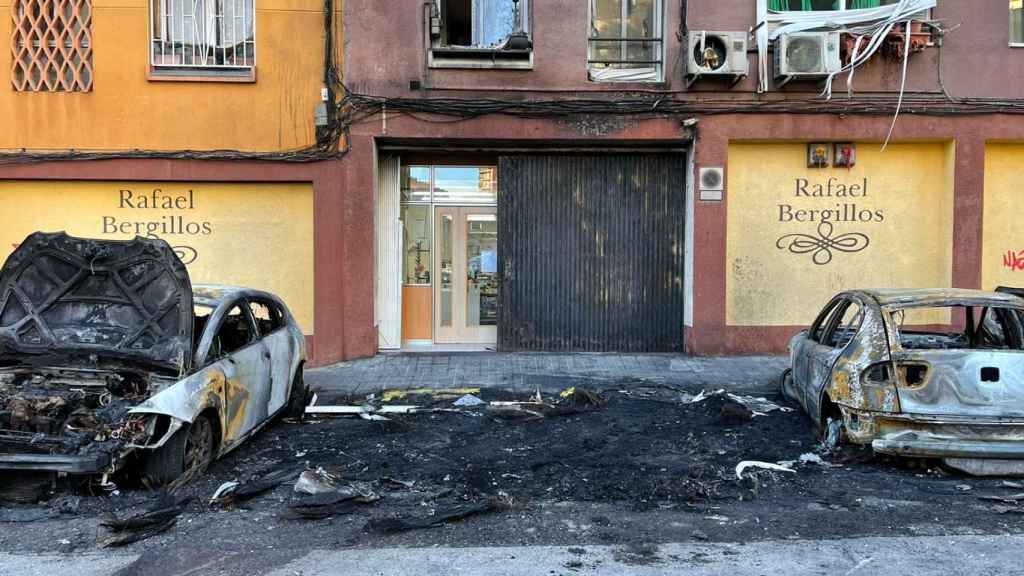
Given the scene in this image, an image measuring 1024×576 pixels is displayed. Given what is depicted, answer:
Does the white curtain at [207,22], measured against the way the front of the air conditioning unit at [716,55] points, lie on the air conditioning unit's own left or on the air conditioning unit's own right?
on the air conditioning unit's own right

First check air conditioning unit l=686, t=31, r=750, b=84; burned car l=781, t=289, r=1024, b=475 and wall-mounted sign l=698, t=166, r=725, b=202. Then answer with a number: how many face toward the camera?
2

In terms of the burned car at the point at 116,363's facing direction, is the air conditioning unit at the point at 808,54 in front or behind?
behind

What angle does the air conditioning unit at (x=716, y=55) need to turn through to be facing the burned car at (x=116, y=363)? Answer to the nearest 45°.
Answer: approximately 45° to its right

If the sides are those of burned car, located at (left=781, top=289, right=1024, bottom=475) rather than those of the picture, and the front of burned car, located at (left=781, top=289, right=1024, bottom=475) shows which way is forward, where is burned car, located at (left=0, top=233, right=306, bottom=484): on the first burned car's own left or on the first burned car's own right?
on the first burned car's own left

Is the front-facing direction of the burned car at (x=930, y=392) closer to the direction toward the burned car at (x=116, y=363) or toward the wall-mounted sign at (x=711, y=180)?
the wall-mounted sign
